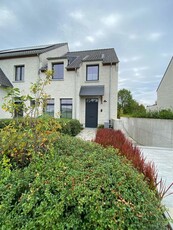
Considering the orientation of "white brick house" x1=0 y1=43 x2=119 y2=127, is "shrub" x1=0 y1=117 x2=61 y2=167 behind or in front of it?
in front

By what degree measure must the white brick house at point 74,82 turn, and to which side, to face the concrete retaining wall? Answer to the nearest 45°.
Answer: approximately 45° to its left

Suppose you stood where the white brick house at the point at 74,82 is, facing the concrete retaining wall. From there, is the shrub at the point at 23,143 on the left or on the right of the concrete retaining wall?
right

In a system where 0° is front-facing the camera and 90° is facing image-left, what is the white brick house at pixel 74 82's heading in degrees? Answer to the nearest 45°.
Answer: approximately 0°

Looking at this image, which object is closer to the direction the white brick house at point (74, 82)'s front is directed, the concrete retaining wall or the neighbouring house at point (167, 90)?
the concrete retaining wall

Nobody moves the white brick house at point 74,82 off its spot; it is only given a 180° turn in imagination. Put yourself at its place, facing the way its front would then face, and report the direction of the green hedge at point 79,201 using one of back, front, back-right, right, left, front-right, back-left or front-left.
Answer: back

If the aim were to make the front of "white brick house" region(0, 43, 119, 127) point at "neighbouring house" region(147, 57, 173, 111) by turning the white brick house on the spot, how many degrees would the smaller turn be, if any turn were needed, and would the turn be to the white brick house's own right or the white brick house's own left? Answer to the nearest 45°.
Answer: approximately 90° to the white brick house's own left
